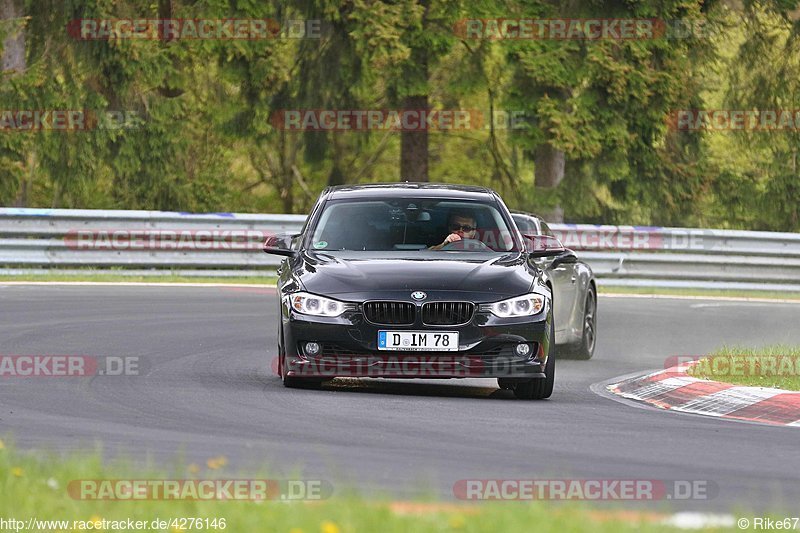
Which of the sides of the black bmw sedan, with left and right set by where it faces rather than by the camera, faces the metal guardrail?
back

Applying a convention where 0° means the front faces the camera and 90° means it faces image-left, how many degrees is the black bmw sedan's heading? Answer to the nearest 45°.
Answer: approximately 0°

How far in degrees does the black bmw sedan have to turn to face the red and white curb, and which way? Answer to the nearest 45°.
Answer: approximately 90° to its left
